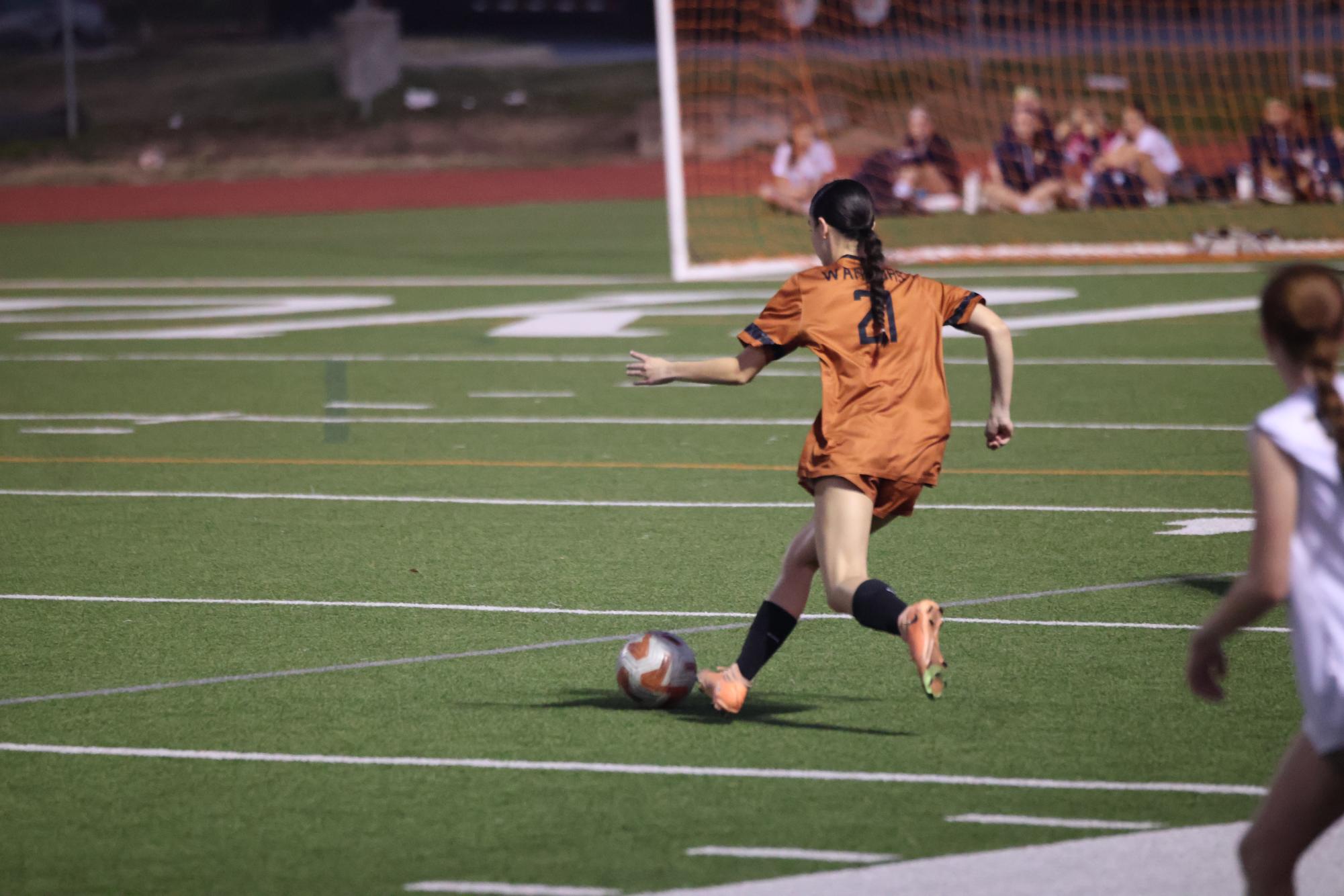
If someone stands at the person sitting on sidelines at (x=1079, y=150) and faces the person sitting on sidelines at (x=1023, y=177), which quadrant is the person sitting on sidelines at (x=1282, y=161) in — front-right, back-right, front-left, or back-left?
back-left

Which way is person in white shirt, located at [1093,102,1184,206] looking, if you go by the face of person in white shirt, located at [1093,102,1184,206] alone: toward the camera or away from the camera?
toward the camera

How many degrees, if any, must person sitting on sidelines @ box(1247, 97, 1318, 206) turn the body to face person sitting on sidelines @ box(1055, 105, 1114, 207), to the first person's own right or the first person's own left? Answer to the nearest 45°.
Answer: approximately 90° to the first person's own right

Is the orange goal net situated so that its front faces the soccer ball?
yes

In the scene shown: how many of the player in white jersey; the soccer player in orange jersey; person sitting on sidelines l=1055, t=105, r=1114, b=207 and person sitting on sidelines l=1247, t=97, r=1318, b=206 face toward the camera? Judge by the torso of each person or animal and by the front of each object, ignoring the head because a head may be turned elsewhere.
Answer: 2

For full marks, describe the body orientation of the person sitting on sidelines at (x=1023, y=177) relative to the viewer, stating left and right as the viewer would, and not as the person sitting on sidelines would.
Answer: facing the viewer

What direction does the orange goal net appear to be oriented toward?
toward the camera

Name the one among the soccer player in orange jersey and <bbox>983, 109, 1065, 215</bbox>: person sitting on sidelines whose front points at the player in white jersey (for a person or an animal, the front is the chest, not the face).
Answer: the person sitting on sidelines

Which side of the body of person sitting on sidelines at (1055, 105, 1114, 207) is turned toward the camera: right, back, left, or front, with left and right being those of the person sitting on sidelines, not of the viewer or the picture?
front

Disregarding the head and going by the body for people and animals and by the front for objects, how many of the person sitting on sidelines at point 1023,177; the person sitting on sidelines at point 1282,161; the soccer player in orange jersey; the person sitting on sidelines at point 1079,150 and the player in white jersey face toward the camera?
3

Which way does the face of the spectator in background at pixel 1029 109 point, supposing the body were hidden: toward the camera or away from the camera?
toward the camera

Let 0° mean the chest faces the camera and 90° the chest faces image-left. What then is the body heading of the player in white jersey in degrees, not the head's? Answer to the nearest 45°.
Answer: approximately 135°

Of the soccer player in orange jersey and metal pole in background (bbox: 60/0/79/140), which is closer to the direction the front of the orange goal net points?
the soccer player in orange jersey

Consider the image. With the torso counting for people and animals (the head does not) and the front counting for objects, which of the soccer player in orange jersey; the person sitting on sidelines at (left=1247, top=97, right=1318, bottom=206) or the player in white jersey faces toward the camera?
the person sitting on sidelines

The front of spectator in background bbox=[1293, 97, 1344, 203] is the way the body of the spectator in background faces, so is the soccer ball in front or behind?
in front

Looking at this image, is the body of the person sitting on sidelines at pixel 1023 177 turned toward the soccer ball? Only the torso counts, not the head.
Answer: yes

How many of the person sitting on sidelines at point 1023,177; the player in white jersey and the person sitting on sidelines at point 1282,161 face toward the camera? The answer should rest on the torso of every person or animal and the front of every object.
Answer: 2
